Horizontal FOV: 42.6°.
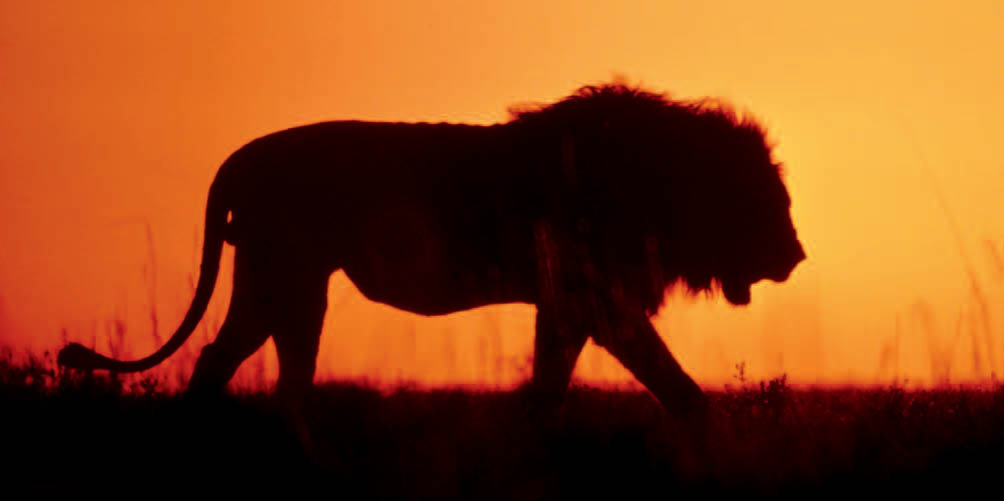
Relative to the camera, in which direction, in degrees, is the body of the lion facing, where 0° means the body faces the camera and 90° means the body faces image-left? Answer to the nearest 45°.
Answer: approximately 270°
